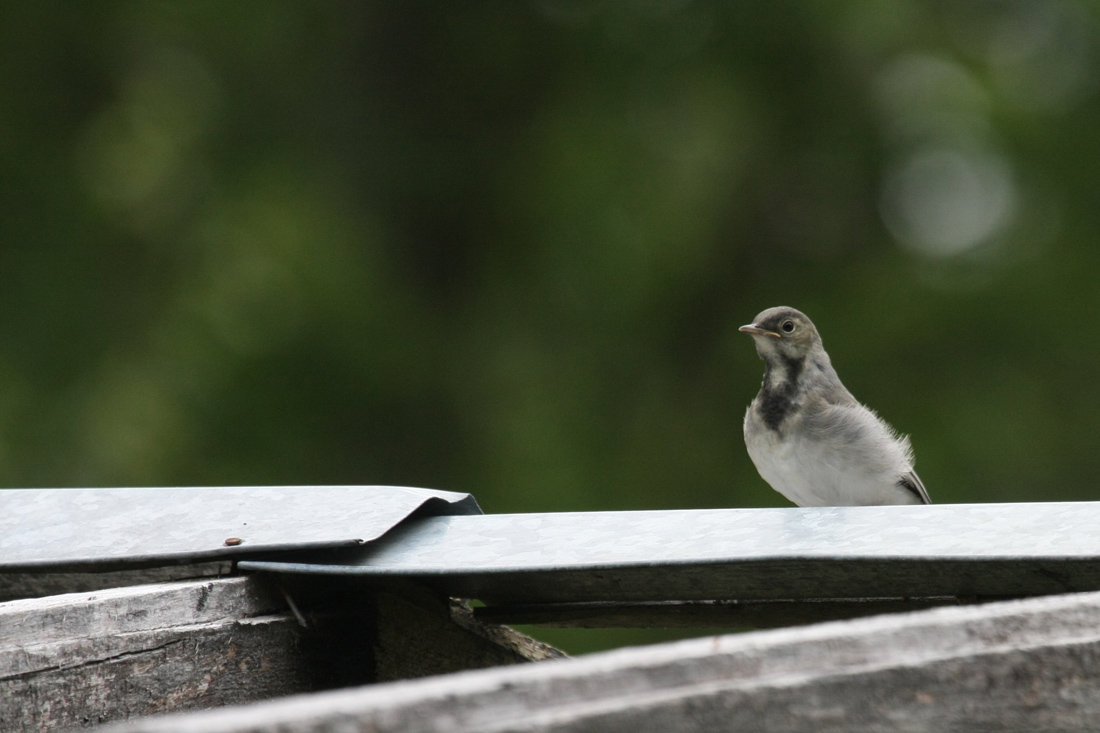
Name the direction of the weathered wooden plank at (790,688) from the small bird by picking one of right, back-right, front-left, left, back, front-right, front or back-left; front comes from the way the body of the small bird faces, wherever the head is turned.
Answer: front-left

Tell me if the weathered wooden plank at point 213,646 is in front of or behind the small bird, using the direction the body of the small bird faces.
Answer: in front

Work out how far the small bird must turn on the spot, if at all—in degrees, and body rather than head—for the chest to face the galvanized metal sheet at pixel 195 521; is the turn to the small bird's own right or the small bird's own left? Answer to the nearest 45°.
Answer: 0° — it already faces it

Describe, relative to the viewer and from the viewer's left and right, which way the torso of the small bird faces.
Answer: facing the viewer and to the left of the viewer

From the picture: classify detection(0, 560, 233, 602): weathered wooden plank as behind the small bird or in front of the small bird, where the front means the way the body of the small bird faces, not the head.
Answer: in front
